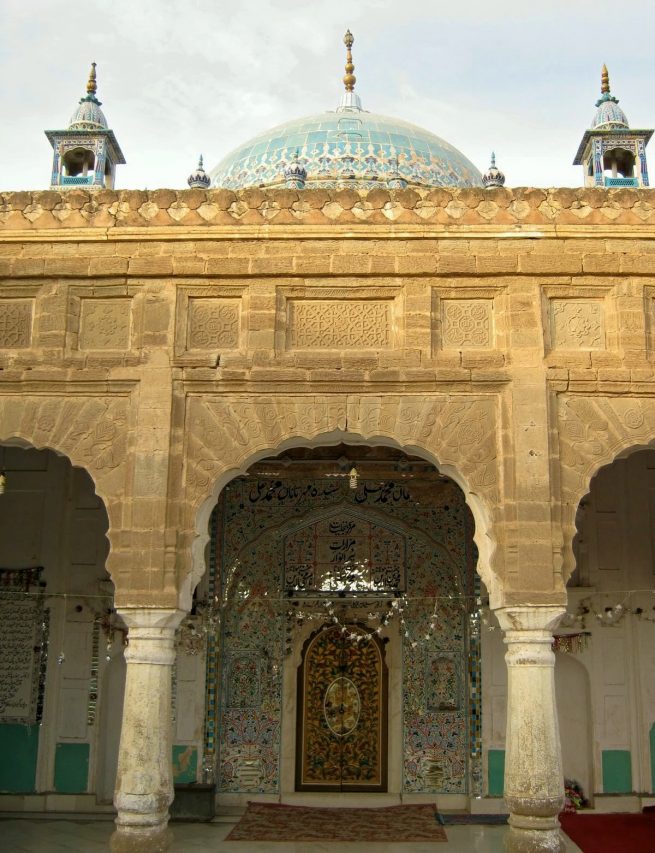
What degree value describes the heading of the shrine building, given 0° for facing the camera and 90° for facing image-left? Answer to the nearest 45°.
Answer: approximately 0°

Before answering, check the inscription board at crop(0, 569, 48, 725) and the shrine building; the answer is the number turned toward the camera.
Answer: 2

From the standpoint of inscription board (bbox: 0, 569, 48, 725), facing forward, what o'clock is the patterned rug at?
The patterned rug is roughly at 10 o'clock from the inscription board.

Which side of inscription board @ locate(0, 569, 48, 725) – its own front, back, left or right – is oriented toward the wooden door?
left
